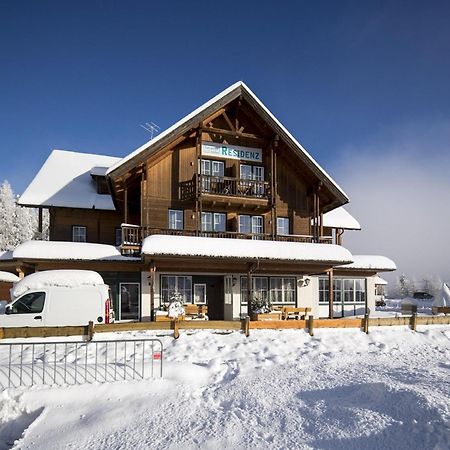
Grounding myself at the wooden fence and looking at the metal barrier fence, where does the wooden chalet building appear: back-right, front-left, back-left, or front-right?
back-right

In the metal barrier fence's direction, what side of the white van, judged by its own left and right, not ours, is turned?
left

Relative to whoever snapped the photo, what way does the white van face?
facing to the left of the viewer
